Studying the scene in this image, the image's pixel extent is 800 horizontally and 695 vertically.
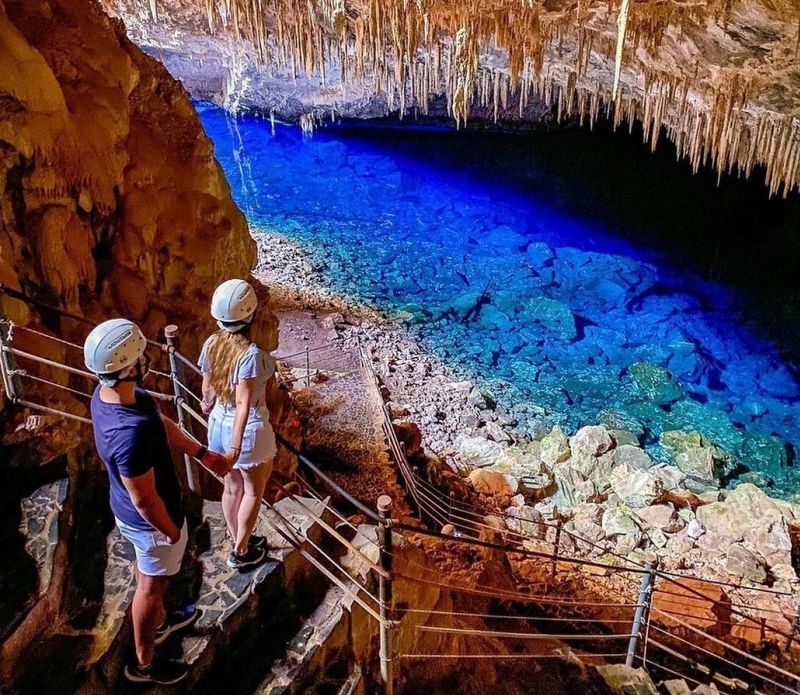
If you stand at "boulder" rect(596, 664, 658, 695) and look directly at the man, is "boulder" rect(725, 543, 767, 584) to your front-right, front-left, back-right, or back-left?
back-right

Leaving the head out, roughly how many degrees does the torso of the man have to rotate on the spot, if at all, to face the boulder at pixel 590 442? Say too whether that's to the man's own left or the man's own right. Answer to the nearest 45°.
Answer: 0° — they already face it

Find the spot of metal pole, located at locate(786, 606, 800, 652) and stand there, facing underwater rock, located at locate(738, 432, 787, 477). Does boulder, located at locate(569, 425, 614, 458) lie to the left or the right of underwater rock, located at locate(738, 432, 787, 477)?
left

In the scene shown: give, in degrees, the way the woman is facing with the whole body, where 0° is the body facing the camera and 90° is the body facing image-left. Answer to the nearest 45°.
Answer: approximately 225°

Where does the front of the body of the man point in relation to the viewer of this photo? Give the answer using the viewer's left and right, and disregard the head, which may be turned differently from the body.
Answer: facing away from the viewer and to the right of the viewer

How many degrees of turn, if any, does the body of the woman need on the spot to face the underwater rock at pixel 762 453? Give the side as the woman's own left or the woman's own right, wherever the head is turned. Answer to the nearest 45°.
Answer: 0° — they already face it

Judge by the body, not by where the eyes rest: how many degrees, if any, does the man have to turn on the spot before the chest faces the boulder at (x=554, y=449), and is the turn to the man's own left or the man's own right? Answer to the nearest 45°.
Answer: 0° — they already face it
